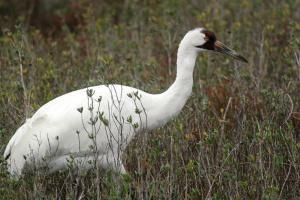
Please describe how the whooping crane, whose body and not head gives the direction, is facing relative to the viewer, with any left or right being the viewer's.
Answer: facing to the right of the viewer
